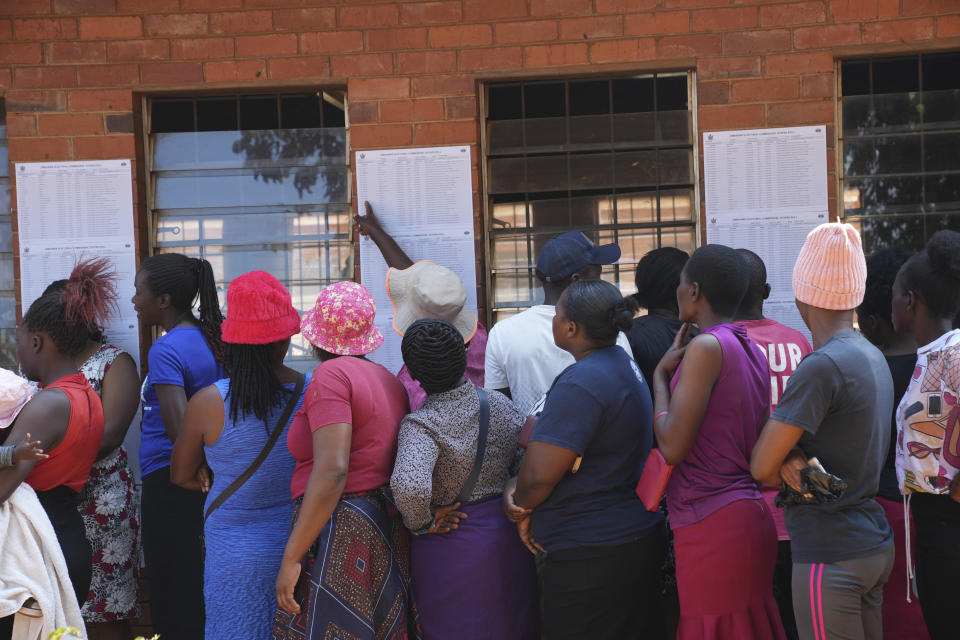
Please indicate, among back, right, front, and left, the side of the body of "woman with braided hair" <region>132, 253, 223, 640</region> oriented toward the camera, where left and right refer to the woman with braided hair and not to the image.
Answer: left

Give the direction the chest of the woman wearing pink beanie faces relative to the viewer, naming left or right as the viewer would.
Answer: facing away from the viewer and to the left of the viewer

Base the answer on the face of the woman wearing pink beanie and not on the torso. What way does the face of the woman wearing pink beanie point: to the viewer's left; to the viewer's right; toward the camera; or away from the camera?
away from the camera

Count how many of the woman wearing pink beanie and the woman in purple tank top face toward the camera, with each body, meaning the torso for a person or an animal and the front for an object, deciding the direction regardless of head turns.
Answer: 0

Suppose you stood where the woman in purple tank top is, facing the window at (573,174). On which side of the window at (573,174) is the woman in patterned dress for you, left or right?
left

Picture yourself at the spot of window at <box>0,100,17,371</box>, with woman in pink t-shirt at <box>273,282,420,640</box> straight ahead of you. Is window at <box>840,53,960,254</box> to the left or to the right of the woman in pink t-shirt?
left

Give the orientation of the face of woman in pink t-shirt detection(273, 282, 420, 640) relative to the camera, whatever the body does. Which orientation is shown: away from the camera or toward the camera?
away from the camera

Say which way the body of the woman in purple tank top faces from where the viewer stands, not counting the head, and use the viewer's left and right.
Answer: facing away from the viewer and to the left of the viewer
